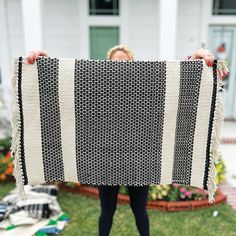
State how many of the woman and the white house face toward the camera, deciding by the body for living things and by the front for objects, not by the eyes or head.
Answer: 2

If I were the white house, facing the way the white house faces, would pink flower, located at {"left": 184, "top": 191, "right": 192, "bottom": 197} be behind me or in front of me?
in front

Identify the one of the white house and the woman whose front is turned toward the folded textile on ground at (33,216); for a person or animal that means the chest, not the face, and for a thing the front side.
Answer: the white house

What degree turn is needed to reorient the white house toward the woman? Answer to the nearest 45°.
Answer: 0° — it already faces them

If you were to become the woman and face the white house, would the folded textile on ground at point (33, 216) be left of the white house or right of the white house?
left

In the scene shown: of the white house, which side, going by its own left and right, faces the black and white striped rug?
front

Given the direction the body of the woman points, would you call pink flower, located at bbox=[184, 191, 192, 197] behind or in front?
behind

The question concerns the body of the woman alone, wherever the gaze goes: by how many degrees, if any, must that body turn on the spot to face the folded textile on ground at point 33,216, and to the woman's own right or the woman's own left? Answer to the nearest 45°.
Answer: approximately 135° to the woman's own right

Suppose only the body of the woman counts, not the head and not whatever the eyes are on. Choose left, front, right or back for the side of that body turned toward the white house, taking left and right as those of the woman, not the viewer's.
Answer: back

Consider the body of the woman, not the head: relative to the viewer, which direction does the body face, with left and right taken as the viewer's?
facing the viewer
